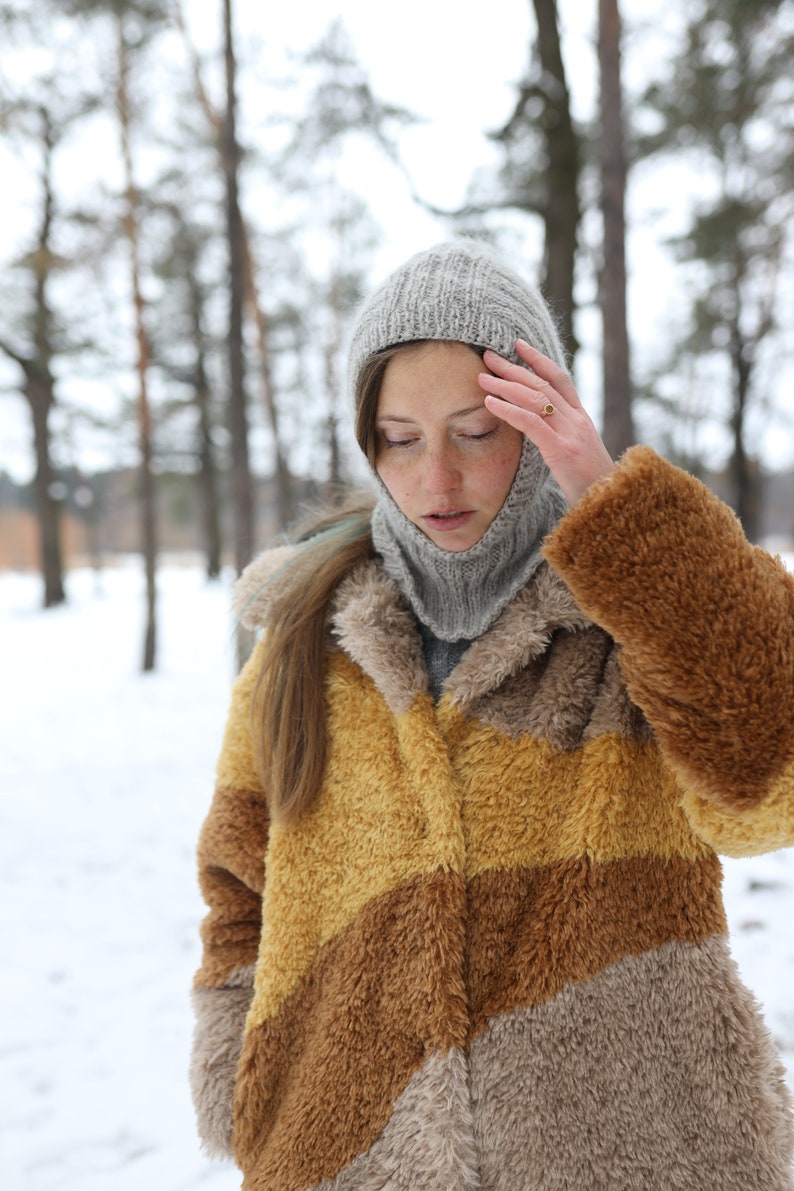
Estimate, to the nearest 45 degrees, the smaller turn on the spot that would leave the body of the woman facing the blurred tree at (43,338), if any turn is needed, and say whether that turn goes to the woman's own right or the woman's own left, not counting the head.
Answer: approximately 135° to the woman's own right

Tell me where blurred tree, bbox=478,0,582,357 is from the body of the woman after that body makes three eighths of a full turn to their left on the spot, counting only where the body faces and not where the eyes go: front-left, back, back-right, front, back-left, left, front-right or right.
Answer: front-left

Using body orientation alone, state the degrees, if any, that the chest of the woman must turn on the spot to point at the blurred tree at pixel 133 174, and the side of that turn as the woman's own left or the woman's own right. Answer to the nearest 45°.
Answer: approximately 135° to the woman's own right

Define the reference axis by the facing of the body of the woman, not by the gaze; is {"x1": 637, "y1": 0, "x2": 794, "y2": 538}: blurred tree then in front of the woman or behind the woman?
behind

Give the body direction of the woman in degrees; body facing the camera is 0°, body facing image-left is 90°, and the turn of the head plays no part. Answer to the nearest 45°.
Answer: approximately 0°

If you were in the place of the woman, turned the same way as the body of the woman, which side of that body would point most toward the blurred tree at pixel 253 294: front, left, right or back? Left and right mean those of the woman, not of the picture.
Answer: back
